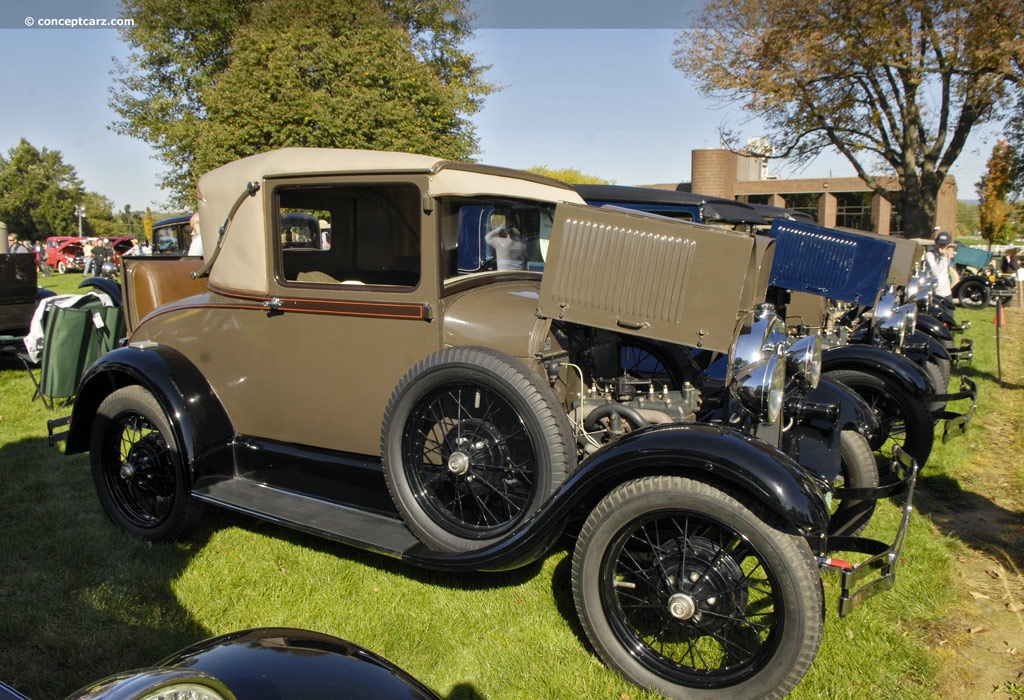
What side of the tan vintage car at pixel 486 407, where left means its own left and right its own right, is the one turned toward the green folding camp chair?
back

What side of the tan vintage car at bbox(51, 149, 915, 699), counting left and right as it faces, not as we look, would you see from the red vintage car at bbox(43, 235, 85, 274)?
back

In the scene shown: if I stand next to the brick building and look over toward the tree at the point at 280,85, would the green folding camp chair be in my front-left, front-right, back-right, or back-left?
front-left

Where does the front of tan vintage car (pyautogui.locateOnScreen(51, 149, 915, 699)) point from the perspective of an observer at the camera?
facing the viewer and to the right of the viewer

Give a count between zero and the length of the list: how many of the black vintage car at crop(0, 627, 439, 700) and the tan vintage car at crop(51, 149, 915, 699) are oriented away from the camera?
0

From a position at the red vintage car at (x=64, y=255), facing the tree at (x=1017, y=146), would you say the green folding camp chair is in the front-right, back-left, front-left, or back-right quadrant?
front-right

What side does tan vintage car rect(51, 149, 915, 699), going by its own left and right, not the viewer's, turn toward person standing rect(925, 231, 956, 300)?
left
